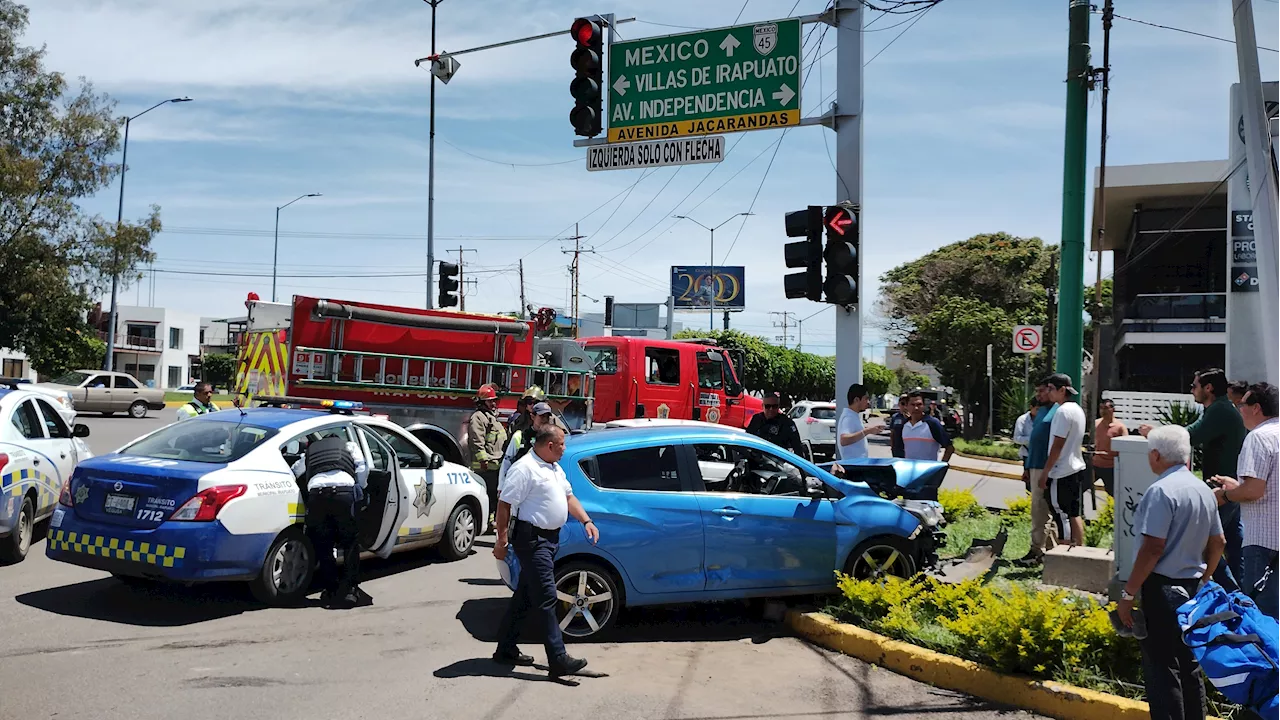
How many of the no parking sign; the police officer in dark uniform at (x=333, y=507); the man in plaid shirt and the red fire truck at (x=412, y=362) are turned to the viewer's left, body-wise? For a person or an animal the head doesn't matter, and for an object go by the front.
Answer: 1

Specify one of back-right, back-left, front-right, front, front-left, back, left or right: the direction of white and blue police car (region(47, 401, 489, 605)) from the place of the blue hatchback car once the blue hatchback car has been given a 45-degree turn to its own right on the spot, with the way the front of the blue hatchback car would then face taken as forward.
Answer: back-right

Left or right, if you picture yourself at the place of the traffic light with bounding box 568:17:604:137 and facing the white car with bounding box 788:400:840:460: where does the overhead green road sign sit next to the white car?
right

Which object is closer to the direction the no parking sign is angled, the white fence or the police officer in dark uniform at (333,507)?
the police officer in dark uniform

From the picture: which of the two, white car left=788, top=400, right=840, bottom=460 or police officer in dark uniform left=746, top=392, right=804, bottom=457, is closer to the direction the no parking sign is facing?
the police officer in dark uniform

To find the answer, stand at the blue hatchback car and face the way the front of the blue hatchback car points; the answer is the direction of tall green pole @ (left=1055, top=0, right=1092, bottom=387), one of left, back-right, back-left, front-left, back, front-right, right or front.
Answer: front-left

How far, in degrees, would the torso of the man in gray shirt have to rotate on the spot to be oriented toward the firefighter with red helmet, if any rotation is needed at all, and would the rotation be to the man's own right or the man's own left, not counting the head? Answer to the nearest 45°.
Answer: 0° — they already face them

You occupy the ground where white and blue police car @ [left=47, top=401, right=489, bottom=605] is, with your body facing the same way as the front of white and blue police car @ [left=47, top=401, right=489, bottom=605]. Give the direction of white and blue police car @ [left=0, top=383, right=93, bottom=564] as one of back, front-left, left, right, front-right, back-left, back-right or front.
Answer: left

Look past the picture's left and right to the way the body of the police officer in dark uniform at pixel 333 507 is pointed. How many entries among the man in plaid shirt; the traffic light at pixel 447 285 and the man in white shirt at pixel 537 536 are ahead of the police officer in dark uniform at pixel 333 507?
1

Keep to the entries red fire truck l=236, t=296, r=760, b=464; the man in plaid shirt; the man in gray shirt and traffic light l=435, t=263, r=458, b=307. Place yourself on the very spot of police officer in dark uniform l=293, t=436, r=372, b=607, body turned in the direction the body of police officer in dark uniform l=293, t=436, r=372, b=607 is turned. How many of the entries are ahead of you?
2

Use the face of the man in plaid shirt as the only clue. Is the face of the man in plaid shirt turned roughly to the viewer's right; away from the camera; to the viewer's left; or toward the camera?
to the viewer's left

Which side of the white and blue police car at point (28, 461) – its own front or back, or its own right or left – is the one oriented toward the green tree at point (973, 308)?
front

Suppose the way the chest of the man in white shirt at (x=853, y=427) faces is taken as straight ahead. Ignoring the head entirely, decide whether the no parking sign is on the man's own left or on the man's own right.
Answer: on the man's own left

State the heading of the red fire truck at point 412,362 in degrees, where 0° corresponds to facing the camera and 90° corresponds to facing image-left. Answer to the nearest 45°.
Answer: approximately 270°
